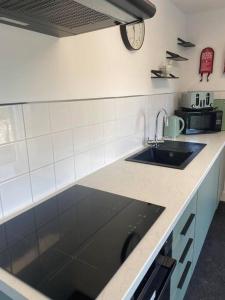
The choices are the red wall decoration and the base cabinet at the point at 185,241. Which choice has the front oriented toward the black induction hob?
the red wall decoration

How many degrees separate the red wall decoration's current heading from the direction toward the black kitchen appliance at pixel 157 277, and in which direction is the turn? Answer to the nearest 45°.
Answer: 0° — it already faces it

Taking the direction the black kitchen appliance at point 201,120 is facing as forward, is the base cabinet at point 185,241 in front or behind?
in front

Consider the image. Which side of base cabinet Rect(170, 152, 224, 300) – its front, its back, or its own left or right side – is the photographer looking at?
right

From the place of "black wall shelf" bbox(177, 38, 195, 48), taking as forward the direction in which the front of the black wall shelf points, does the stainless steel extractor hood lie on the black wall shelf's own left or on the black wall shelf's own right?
on the black wall shelf's own right

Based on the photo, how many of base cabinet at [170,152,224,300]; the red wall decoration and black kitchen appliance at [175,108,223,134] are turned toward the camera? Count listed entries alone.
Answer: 2

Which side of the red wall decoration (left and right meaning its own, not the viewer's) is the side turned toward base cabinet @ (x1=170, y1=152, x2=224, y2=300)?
front
